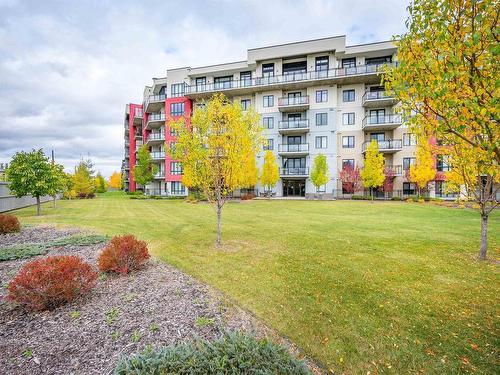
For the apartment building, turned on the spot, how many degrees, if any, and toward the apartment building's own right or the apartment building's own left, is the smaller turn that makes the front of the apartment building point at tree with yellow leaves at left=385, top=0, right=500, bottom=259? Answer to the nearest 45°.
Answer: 0° — it already faces it

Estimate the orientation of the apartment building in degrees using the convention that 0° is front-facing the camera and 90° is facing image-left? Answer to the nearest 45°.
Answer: approximately 0°

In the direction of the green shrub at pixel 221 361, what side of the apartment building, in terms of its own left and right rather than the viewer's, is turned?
front

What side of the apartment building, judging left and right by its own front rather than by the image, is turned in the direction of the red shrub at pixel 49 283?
front

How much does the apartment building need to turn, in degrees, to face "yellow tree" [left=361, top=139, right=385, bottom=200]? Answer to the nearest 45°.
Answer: approximately 45° to its left

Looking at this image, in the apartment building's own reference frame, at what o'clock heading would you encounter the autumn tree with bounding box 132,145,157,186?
The autumn tree is roughly at 3 o'clock from the apartment building.

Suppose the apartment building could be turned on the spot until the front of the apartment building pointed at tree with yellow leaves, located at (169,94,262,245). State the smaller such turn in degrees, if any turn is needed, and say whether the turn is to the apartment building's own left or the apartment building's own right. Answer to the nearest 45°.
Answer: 0° — it already faces it

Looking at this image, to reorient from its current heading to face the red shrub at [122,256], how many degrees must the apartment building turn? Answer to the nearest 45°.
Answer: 0° — it already faces it

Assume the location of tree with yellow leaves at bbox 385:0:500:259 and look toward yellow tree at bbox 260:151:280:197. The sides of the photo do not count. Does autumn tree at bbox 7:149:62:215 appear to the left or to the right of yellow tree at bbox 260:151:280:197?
left
